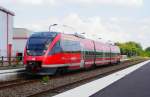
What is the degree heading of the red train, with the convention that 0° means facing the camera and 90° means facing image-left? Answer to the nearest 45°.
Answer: approximately 45°
